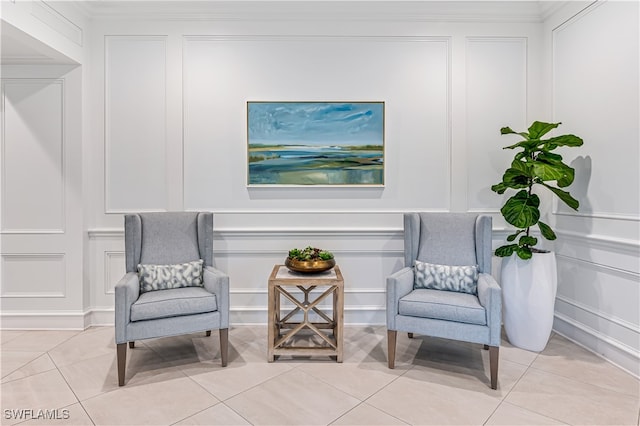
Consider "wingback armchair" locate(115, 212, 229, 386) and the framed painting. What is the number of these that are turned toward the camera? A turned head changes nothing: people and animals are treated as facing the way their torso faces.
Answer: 2

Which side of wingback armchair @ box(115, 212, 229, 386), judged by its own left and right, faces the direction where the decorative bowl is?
left

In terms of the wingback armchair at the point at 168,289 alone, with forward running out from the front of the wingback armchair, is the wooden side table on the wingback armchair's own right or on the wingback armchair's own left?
on the wingback armchair's own left

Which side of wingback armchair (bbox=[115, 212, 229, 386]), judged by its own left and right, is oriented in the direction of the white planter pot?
left

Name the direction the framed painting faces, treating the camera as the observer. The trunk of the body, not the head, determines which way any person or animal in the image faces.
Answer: facing the viewer

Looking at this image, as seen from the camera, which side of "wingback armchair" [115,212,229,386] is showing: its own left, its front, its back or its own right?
front

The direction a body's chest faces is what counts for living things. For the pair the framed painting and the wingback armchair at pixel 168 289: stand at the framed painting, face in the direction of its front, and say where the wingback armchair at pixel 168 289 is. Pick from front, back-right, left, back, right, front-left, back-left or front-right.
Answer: front-right

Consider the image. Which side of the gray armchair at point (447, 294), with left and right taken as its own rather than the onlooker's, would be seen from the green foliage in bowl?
right
